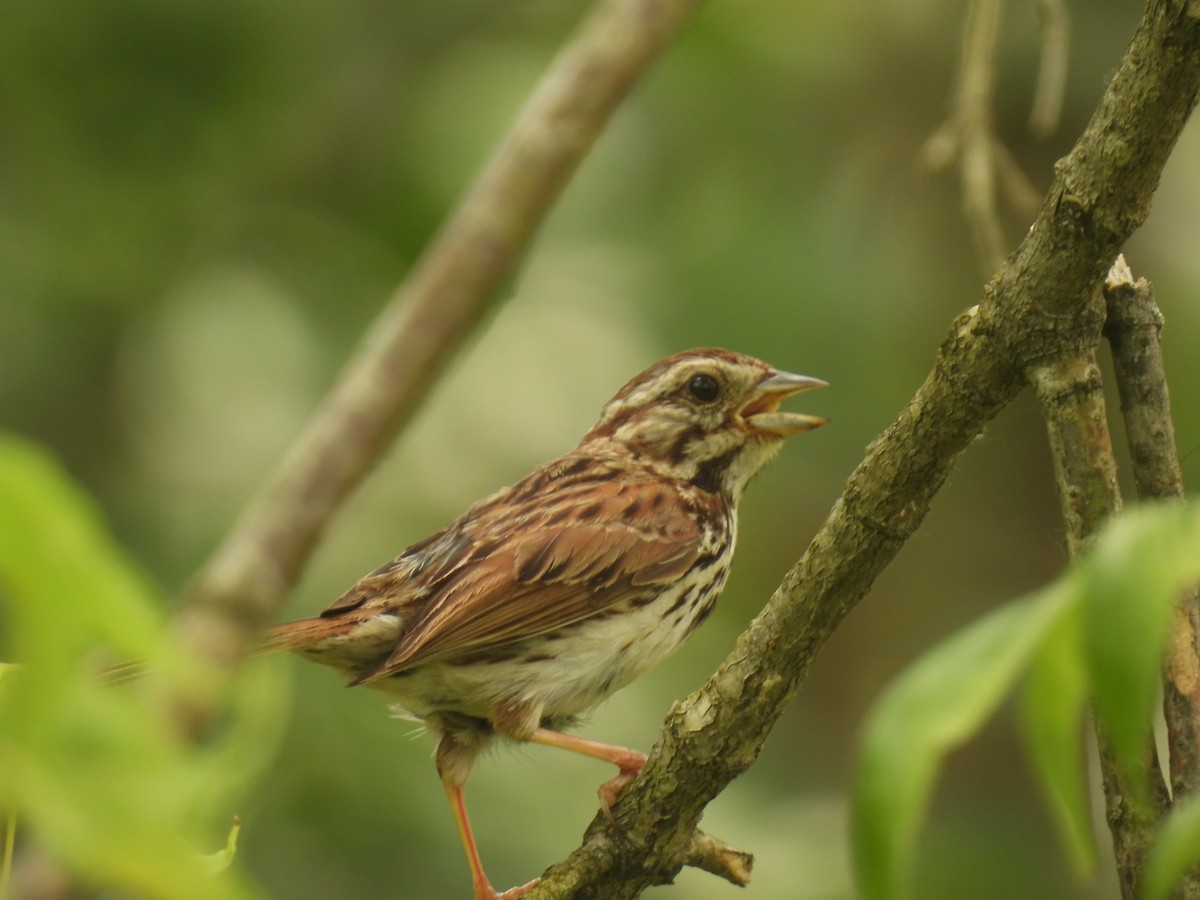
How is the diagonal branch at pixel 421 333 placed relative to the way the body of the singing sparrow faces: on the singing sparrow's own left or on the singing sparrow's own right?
on the singing sparrow's own right

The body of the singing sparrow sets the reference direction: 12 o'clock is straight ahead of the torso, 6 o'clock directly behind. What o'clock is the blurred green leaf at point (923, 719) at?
The blurred green leaf is roughly at 3 o'clock from the singing sparrow.

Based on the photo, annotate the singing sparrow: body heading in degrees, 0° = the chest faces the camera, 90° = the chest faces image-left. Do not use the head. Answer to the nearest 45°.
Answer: approximately 270°

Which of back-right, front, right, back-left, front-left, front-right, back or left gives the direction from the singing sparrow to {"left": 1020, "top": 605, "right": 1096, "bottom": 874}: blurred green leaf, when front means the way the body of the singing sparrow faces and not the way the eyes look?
right

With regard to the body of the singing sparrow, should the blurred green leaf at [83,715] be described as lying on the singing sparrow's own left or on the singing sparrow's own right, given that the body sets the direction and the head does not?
on the singing sparrow's own right
